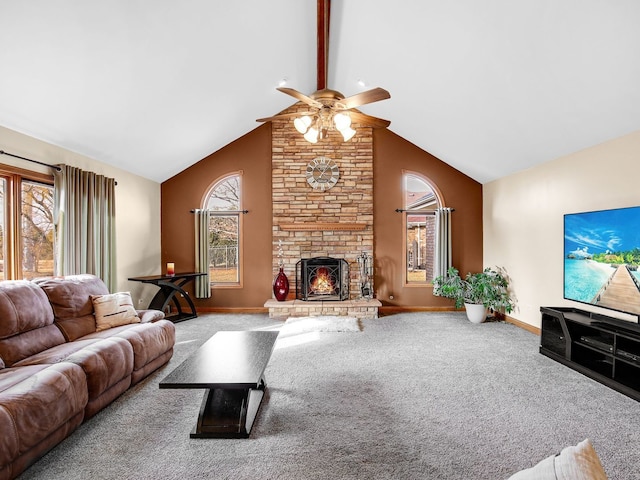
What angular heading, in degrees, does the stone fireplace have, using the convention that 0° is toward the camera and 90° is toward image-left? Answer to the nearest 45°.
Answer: approximately 0°

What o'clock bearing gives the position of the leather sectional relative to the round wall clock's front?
The leather sectional is roughly at 1 o'clock from the round wall clock.

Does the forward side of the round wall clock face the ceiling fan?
yes

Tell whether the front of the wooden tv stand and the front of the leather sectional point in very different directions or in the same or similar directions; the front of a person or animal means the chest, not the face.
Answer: very different directions

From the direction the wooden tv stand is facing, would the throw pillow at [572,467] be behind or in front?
in front

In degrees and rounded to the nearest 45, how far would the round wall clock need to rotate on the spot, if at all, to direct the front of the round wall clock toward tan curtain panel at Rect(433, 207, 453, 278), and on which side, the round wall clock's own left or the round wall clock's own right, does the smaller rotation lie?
approximately 90° to the round wall clock's own left

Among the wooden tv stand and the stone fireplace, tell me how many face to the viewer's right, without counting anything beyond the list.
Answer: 0

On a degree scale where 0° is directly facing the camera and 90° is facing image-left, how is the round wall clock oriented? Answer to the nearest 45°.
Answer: approximately 0°

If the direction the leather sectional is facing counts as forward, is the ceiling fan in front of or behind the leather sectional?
in front

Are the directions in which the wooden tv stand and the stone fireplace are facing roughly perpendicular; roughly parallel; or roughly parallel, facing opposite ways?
roughly perpendicular

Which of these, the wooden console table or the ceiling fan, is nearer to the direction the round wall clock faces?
the ceiling fan

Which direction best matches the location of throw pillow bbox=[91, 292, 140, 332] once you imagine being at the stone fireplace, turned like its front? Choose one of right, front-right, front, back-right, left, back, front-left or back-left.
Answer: front-right

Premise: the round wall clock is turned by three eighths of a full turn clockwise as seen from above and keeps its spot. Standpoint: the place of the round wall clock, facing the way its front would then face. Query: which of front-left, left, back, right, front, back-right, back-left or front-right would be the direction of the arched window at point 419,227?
back-right

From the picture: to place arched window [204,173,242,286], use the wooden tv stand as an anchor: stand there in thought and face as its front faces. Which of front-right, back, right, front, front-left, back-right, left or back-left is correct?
front-right
